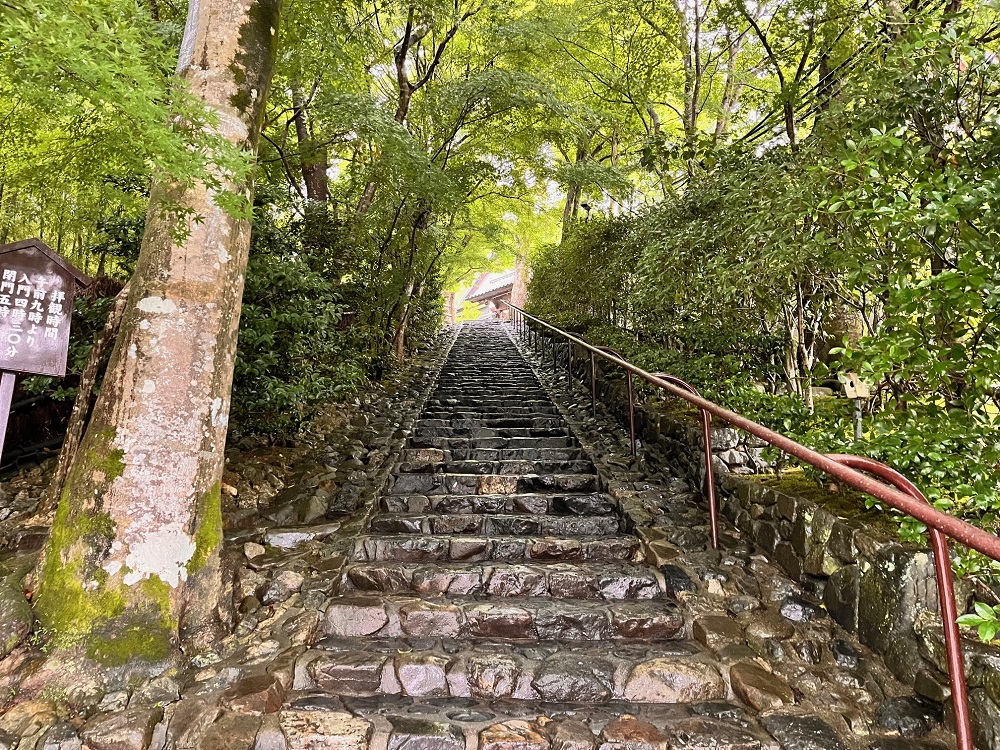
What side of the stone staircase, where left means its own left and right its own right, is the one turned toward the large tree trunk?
right

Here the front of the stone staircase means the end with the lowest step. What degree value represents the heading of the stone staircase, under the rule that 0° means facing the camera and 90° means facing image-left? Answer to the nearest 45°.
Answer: approximately 0°

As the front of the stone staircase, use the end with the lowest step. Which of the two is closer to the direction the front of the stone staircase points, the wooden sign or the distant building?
the wooden sign

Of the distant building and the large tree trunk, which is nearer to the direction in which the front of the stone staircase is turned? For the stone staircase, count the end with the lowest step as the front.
the large tree trunk

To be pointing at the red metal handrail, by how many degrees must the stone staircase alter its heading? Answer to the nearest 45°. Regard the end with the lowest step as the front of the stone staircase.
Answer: approximately 90° to its left
